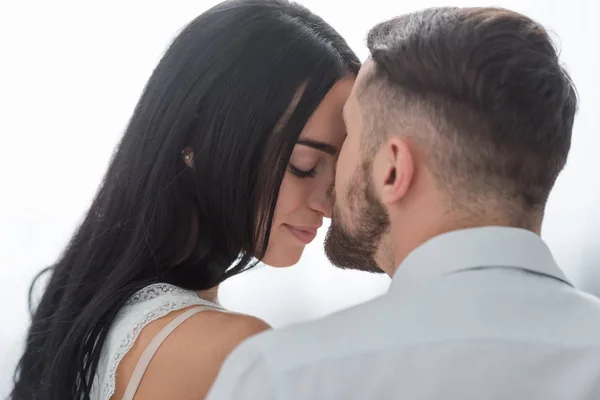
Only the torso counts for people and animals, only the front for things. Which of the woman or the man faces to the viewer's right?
the woman

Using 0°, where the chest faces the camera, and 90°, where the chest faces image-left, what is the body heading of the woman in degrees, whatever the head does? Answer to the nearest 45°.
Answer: approximately 270°

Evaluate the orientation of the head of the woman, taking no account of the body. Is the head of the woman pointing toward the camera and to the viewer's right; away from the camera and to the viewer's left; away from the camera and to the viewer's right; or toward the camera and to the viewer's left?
toward the camera and to the viewer's right

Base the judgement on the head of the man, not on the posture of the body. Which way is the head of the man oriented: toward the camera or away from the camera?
away from the camera

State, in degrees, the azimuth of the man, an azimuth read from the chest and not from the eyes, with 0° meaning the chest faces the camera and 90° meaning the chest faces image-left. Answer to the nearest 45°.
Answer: approximately 135°

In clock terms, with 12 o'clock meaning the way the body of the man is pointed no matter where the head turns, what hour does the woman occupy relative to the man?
The woman is roughly at 10 o'clock from the man.
